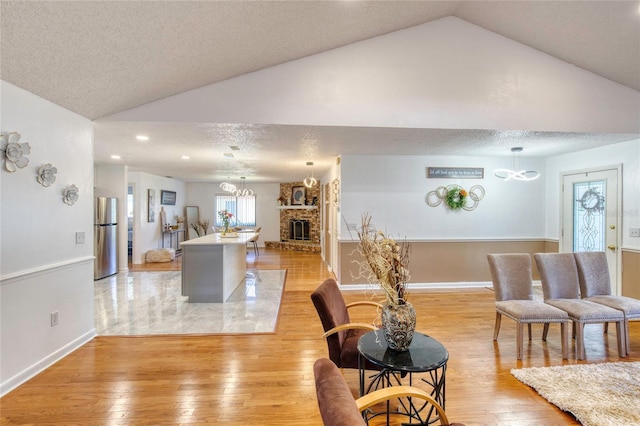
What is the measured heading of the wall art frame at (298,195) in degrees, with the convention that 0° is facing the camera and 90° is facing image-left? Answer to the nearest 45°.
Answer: approximately 0°

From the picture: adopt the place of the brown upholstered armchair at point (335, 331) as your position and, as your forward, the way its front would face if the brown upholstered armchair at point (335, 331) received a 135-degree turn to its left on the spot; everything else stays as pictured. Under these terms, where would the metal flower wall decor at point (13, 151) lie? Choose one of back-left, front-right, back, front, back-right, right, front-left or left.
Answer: front-left

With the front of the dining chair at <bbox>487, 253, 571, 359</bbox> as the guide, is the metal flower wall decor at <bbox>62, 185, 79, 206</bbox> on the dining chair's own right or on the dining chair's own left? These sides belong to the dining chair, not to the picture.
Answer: on the dining chair's own right

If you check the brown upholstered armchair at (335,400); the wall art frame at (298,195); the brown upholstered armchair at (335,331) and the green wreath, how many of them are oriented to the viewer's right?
2

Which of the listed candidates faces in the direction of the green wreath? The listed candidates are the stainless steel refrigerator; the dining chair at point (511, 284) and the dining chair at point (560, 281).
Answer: the stainless steel refrigerator

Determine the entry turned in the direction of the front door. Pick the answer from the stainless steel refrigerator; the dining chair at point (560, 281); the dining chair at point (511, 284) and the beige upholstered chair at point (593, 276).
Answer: the stainless steel refrigerator

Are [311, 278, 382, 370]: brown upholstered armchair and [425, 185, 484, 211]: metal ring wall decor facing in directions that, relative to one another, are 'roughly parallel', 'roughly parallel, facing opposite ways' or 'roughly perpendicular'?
roughly perpendicular

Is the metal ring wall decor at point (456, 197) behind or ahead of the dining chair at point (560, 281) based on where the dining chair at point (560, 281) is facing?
behind

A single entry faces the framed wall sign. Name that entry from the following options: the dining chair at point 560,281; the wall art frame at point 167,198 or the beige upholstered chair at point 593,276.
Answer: the wall art frame

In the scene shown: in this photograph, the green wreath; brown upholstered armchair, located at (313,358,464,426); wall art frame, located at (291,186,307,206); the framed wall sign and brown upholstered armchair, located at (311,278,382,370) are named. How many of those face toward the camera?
3

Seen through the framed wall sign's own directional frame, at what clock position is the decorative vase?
The decorative vase is roughly at 12 o'clock from the framed wall sign.

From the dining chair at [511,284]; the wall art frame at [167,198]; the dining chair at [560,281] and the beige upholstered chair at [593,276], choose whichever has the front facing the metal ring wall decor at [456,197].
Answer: the wall art frame

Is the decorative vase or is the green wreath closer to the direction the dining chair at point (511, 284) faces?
the decorative vase
